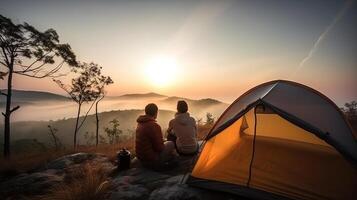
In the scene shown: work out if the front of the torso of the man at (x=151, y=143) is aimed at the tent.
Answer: no

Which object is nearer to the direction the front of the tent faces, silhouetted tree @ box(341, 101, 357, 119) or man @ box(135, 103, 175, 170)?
the man

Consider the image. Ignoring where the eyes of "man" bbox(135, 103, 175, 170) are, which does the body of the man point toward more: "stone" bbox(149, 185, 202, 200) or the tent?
the tent

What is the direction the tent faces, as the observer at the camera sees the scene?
facing the viewer and to the left of the viewer

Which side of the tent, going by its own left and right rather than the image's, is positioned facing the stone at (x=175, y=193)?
front

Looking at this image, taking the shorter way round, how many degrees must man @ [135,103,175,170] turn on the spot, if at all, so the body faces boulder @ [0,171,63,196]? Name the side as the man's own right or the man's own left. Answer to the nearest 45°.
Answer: approximately 135° to the man's own left

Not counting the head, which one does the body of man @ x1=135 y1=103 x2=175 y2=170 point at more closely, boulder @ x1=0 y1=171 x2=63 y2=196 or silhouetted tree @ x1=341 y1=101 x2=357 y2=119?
the silhouetted tree

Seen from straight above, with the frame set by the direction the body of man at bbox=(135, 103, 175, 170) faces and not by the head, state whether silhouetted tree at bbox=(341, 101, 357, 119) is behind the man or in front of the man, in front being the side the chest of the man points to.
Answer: in front

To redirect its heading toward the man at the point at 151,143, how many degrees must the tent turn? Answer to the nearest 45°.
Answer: approximately 45° to its right

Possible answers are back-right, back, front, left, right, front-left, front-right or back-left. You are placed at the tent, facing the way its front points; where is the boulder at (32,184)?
front-right

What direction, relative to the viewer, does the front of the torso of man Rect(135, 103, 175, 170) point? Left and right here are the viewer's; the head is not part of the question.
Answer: facing away from the viewer and to the right of the viewer

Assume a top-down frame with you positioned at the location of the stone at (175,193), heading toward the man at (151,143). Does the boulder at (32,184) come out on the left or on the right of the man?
left

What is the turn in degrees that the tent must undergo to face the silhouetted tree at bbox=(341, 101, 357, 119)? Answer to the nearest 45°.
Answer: approximately 135° to its right

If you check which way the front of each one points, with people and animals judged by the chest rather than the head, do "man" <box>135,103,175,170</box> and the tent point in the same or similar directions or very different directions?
very different directions
